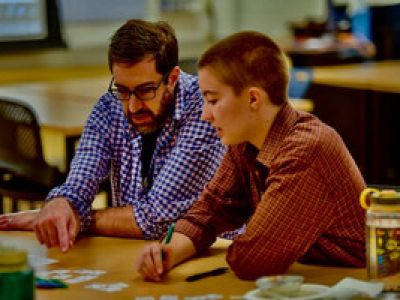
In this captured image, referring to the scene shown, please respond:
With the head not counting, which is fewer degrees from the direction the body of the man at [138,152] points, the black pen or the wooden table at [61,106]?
the black pen

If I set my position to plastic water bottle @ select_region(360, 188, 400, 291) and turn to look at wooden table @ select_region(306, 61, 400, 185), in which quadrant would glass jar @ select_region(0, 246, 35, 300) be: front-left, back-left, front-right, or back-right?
back-left

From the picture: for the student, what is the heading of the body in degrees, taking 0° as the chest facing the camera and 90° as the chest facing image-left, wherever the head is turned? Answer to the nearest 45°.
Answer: approximately 45°

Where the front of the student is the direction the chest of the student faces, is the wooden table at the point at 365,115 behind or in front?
behind

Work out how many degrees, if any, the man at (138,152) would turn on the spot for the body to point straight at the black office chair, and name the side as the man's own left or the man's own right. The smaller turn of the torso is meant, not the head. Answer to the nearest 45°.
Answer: approximately 135° to the man's own right

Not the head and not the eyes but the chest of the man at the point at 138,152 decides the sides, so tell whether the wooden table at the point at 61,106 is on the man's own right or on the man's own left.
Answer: on the man's own right
